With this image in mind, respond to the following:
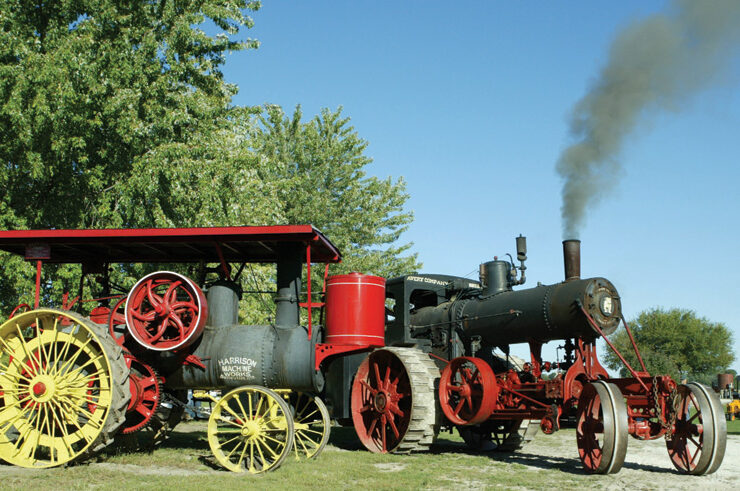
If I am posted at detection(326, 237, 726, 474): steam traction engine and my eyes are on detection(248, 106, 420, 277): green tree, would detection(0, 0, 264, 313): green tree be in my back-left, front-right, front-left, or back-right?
front-left

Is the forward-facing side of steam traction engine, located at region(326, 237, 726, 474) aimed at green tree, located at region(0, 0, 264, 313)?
no

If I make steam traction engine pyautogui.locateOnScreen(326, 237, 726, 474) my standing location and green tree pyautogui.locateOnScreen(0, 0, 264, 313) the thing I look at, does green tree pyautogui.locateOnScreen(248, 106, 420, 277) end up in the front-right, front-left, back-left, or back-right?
front-right

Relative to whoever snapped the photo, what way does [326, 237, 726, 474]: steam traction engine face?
facing the viewer and to the right of the viewer

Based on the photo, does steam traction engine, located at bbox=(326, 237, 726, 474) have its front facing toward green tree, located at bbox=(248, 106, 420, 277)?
no
